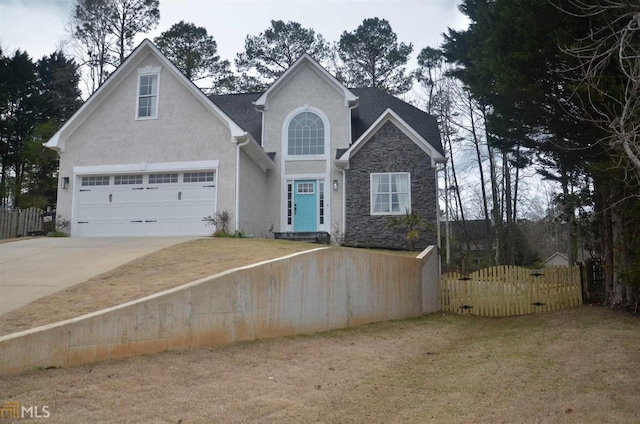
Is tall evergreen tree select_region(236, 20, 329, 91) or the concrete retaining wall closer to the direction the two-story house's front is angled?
the concrete retaining wall

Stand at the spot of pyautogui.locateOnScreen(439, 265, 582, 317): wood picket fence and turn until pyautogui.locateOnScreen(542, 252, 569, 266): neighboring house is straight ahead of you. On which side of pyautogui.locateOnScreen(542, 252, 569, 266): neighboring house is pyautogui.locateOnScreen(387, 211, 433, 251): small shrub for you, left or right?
left

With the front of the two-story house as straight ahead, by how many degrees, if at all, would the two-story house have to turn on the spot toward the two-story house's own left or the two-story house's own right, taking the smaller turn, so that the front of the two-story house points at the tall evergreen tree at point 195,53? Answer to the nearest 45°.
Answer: approximately 180°

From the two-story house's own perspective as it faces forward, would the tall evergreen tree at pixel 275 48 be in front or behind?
behind

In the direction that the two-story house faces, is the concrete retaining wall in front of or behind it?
in front

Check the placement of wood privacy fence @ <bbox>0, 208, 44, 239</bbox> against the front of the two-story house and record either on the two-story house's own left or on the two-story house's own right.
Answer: on the two-story house's own right

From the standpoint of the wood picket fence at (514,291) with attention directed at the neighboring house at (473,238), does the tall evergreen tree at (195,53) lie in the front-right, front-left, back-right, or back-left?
front-left

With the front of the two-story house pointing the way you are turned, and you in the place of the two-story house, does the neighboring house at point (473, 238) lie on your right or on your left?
on your left

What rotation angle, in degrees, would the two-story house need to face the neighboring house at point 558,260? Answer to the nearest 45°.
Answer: approximately 135° to its left

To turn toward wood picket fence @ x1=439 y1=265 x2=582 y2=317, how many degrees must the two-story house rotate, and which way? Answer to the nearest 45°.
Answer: approximately 45° to its left

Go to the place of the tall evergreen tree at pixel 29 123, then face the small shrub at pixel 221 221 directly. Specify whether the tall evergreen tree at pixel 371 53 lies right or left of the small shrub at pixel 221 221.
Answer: left

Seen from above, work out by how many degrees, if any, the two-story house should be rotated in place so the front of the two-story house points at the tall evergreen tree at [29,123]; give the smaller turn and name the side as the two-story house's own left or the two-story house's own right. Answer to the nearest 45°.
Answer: approximately 135° to the two-story house's own right

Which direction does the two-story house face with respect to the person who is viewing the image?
facing the viewer
